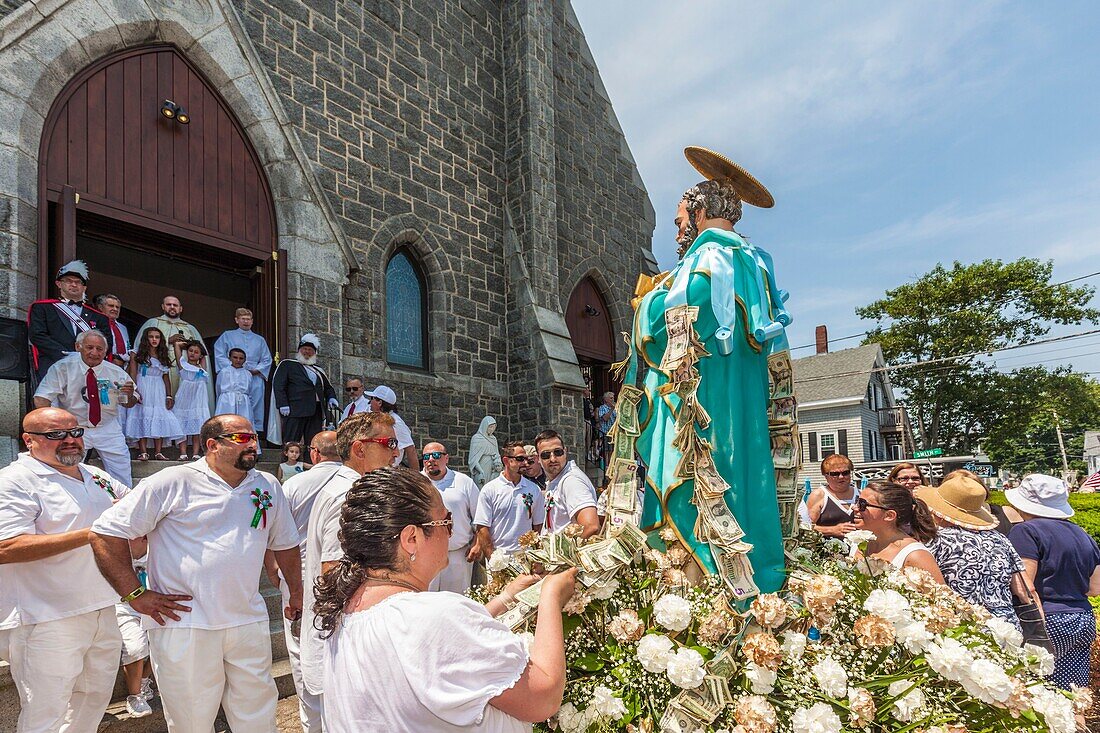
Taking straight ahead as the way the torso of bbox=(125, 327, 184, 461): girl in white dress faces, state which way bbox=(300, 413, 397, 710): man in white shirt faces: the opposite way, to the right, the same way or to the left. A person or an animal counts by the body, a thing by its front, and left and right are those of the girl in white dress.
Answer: to the left

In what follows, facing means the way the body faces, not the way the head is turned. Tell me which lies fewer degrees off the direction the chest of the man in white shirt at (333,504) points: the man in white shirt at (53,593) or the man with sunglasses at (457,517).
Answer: the man with sunglasses

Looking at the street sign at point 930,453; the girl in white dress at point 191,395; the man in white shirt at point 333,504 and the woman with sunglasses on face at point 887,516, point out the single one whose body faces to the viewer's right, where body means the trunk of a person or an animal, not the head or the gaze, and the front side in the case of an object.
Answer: the man in white shirt

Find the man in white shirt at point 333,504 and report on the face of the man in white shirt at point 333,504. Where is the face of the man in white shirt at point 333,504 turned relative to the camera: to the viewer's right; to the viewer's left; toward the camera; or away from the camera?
to the viewer's right

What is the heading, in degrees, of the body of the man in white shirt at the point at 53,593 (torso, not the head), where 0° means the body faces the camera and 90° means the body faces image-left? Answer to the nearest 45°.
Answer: approximately 315°

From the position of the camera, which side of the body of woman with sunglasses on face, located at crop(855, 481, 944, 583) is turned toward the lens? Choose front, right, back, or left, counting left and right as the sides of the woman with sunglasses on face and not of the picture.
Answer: left

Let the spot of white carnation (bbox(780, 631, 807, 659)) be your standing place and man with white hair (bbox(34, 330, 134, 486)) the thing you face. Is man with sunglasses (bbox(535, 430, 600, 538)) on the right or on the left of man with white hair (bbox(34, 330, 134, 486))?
right

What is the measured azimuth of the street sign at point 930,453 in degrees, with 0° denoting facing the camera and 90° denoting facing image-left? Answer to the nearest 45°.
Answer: approximately 0°
